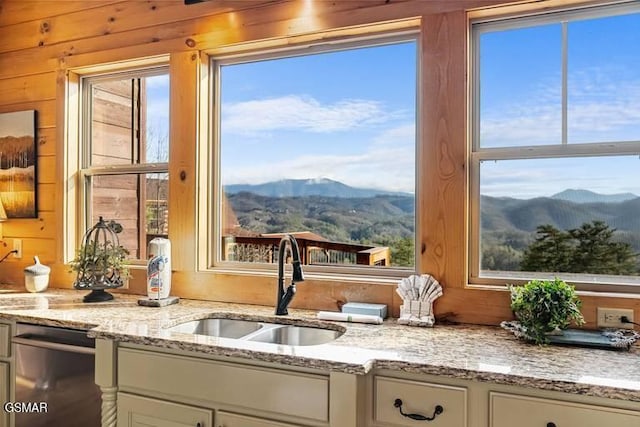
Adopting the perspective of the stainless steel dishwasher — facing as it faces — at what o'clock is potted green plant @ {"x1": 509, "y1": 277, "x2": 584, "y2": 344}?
The potted green plant is roughly at 9 o'clock from the stainless steel dishwasher.

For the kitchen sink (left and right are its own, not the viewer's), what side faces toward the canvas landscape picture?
right

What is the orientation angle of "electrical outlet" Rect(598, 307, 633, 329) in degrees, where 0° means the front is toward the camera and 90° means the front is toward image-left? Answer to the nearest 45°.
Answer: approximately 0°

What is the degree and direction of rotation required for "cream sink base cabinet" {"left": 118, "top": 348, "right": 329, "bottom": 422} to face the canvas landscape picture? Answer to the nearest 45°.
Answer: approximately 90° to its right

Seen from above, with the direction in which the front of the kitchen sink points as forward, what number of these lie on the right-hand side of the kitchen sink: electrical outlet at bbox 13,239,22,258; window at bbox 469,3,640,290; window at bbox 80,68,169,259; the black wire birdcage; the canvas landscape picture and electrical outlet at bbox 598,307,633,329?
4

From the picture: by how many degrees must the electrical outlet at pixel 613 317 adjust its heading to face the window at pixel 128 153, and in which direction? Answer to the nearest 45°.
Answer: approximately 90° to its right

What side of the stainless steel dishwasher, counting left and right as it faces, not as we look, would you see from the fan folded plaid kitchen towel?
left

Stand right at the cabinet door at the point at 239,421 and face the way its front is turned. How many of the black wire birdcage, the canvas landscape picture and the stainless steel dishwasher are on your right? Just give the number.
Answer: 3
